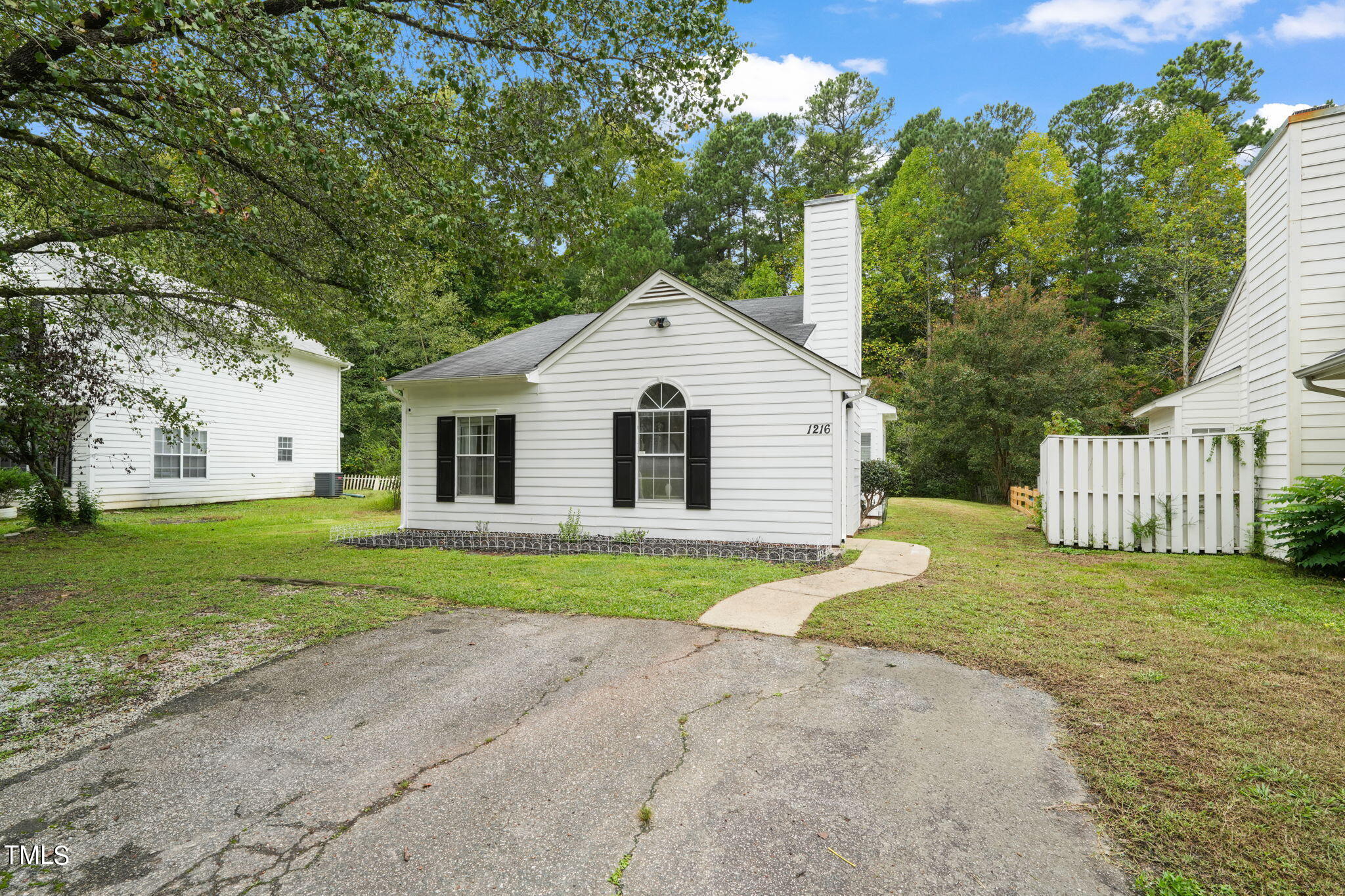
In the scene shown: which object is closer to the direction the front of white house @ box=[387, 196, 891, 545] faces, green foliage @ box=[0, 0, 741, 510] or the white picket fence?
the green foliage

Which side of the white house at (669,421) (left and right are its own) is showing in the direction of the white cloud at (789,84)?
back

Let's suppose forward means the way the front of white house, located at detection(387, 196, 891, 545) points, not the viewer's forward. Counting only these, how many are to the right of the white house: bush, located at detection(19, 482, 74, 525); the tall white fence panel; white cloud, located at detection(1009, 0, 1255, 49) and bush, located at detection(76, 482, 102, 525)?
2

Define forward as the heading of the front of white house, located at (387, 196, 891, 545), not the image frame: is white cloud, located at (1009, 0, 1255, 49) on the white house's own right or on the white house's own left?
on the white house's own left

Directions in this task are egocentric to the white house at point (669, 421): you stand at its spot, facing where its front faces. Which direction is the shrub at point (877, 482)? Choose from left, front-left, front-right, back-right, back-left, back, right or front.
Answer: back-left

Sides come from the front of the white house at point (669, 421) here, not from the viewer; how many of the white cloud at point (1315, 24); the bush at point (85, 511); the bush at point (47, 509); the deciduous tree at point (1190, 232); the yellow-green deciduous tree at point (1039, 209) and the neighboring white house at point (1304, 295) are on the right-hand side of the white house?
2

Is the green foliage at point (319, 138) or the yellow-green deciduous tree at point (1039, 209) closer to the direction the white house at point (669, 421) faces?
the green foliage

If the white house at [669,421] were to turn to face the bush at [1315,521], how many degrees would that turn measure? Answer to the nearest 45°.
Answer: approximately 45° to its left

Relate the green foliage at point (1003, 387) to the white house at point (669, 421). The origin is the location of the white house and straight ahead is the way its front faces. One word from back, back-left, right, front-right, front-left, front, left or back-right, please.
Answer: back-left

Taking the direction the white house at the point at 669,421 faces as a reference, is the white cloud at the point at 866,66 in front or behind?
behind

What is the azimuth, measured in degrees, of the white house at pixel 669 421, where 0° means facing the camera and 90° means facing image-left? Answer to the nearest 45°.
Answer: approximately 0°
